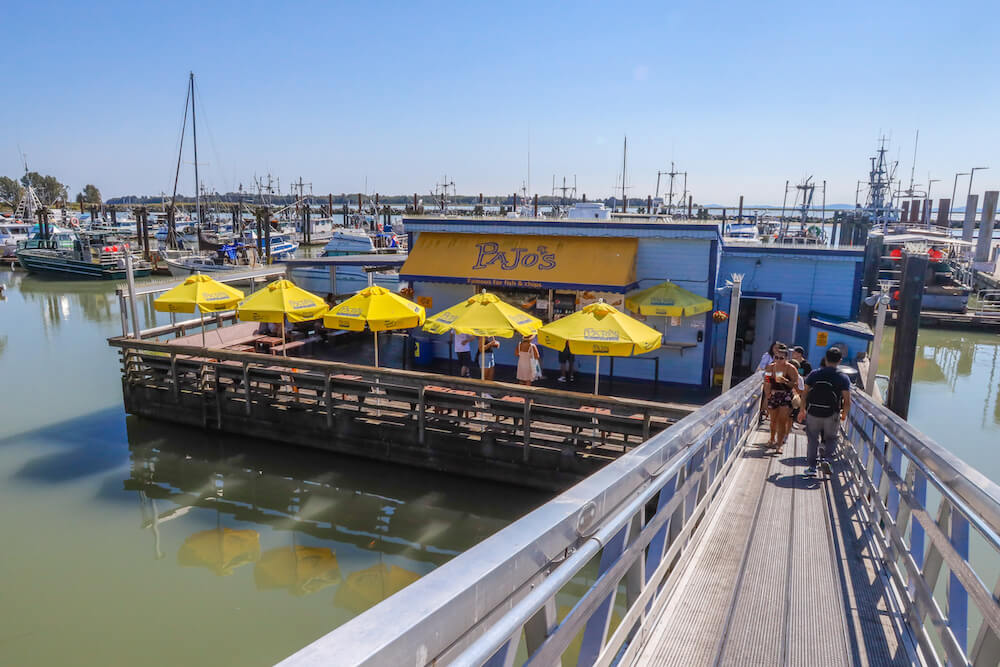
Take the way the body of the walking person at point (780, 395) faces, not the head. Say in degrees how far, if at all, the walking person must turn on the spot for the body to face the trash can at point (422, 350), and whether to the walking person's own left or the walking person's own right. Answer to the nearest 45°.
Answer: approximately 135° to the walking person's own right

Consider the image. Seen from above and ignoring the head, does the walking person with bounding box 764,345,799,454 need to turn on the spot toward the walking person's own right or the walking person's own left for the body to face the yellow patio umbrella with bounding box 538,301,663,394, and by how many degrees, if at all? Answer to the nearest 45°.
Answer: approximately 135° to the walking person's own right

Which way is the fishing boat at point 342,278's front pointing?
to the viewer's left

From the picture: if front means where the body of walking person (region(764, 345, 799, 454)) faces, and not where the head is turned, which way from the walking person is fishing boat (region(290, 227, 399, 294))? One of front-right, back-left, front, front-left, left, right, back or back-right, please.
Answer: back-right

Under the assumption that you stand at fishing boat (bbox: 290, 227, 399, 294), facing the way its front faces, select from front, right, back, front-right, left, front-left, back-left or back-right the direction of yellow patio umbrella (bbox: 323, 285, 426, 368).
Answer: left

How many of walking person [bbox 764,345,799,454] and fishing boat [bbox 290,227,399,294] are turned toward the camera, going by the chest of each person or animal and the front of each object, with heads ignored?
1

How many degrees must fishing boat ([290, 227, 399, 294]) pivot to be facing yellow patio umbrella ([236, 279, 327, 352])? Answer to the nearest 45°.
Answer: approximately 90° to its left

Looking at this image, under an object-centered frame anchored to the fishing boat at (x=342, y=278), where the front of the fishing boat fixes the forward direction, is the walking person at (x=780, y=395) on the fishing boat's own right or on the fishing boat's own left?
on the fishing boat's own left

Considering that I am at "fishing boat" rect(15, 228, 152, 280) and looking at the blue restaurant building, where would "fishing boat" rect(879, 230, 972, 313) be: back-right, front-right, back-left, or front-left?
front-left

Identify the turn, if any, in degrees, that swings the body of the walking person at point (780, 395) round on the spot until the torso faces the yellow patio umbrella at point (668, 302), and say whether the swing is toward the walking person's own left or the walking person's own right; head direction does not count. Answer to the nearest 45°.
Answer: approximately 135° to the walking person's own right

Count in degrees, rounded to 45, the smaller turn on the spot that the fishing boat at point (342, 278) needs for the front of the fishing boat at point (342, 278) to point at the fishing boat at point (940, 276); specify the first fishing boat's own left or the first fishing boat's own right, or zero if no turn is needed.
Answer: approximately 180°

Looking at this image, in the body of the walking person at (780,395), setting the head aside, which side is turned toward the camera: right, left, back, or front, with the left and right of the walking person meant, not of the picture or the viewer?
front

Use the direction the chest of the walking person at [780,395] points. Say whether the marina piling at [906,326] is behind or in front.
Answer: behind

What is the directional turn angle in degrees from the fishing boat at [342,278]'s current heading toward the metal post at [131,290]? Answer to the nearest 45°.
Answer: approximately 45° to its left

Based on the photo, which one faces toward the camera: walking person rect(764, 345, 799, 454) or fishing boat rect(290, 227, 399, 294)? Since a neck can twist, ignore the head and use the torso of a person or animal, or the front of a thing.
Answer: the walking person
